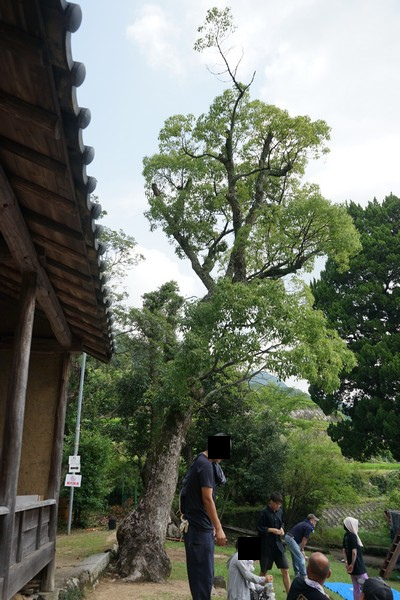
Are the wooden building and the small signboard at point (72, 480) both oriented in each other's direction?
no

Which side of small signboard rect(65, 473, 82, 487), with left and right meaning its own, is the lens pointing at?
front

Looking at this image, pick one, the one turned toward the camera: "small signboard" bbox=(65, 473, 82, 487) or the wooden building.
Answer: the small signboard

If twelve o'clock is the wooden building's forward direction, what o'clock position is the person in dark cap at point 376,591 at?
The person in dark cap is roughly at 1 o'clock from the wooden building.

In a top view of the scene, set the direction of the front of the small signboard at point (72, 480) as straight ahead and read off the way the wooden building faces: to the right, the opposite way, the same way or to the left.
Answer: to the left

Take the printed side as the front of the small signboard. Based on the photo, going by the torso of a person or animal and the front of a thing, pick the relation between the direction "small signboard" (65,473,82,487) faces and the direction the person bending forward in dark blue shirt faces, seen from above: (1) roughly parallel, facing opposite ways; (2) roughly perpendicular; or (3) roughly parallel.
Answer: roughly perpendicular

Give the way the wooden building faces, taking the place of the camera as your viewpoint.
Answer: facing to the right of the viewer

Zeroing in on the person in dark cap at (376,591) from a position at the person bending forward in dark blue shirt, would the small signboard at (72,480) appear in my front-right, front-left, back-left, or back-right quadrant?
back-right

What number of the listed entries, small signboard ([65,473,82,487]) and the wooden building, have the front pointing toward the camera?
1

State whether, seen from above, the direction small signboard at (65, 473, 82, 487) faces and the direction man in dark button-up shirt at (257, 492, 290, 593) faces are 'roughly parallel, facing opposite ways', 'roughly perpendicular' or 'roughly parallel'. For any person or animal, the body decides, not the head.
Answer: roughly parallel

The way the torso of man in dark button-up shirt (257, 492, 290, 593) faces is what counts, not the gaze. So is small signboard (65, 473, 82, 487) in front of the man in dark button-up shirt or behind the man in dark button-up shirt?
behind

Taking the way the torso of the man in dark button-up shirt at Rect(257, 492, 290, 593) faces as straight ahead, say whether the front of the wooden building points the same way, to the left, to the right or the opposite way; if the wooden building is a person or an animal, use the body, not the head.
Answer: to the left
